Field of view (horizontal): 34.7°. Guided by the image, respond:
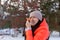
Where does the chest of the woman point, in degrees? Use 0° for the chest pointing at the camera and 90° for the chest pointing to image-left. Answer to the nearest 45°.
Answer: approximately 45°
